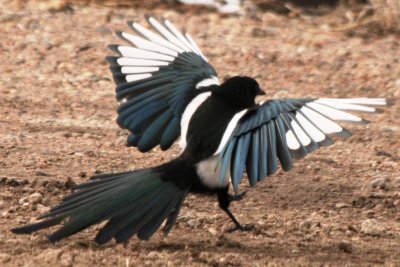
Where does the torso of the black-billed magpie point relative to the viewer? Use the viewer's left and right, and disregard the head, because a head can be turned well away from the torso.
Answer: facing away from the viewer and to the right of the viewer
